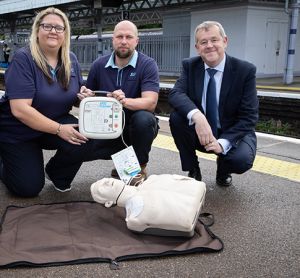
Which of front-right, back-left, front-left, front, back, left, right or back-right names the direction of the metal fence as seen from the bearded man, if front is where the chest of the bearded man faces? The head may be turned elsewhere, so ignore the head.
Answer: back

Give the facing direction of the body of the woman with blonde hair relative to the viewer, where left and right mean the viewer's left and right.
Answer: facing the viewer and to the right of the viewer

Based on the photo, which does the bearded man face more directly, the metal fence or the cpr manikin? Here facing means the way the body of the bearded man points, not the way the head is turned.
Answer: the cpr manikin

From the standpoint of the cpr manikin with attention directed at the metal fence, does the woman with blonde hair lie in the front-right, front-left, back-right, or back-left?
front-left

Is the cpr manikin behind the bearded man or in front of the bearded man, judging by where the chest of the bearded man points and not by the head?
in front

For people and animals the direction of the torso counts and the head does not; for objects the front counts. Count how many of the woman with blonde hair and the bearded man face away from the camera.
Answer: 0

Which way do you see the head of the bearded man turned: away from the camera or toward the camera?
toward the camera

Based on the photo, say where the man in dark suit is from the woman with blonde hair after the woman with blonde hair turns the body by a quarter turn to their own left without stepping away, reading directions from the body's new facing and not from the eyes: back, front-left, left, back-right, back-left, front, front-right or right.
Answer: front-right

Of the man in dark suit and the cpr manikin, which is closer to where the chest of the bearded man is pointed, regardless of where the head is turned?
the cpr manikin

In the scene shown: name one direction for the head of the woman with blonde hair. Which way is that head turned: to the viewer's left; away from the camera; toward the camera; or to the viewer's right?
toward the camera

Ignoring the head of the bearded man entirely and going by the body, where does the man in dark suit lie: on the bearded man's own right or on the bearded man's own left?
on the bearded man's own left

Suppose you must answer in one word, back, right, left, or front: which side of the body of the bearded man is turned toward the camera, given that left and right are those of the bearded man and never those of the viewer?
front
